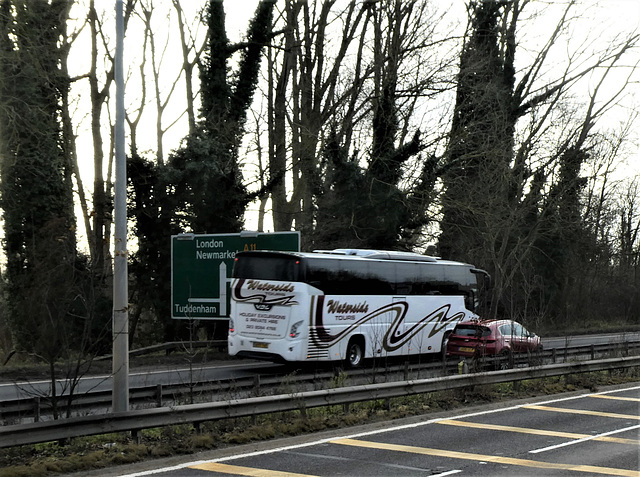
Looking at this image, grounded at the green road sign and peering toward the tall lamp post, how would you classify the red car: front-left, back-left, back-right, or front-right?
front-left

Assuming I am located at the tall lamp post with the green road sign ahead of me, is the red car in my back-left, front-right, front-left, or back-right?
front-right

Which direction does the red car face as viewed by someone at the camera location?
facing away from the viewer and to the right of the viewer

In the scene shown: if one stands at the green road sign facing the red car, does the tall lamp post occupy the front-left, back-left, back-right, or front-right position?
front-right

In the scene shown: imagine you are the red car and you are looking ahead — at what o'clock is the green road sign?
The green road sign is roughly at 8 o'clock from the red car.

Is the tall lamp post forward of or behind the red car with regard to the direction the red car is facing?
behind

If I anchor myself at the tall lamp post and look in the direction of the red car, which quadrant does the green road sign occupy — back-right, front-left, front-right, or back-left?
front-left
